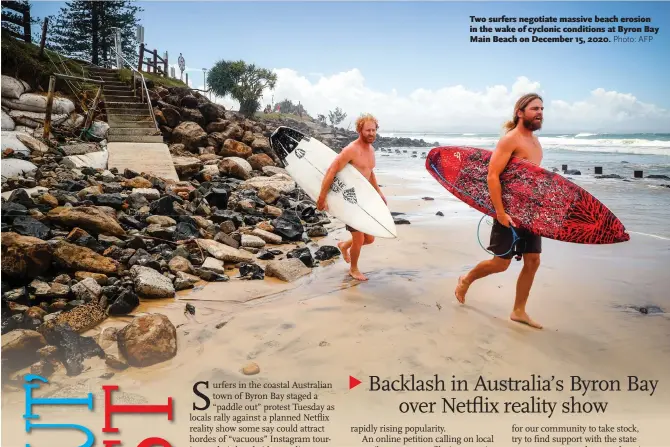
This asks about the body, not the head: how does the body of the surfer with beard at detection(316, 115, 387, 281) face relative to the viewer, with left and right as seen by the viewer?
facing the viewer and to the right of the viewer

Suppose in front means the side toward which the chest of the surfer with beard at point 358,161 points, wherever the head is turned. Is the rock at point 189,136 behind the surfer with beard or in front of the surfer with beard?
behind

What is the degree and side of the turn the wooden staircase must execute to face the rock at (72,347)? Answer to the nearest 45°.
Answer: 0° — it already faces it

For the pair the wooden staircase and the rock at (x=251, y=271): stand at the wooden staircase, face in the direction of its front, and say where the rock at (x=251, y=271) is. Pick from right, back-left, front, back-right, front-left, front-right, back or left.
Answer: front

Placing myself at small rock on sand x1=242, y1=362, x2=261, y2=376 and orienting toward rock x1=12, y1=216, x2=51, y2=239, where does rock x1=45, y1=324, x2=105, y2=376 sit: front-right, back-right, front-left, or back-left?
front-left

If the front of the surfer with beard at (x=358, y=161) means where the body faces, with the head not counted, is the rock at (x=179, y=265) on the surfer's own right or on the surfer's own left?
on the surfer's own right

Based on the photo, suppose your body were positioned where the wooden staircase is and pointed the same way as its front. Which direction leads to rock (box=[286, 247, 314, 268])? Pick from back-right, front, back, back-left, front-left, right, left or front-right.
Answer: front

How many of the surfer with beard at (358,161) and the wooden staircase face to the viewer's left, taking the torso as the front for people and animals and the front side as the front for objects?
0

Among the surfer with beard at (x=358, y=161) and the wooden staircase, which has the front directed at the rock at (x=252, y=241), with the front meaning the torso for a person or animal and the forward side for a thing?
the wooden staircase

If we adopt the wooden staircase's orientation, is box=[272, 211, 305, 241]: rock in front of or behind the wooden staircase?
in front

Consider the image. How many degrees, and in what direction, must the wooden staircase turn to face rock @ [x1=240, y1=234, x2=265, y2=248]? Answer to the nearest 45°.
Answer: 0° — it already faces it

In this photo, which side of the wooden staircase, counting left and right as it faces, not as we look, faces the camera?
front

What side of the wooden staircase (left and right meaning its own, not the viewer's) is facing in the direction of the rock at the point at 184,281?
front

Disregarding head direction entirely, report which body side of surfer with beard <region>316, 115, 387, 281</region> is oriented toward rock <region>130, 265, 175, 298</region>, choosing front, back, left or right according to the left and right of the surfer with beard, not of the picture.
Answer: right
